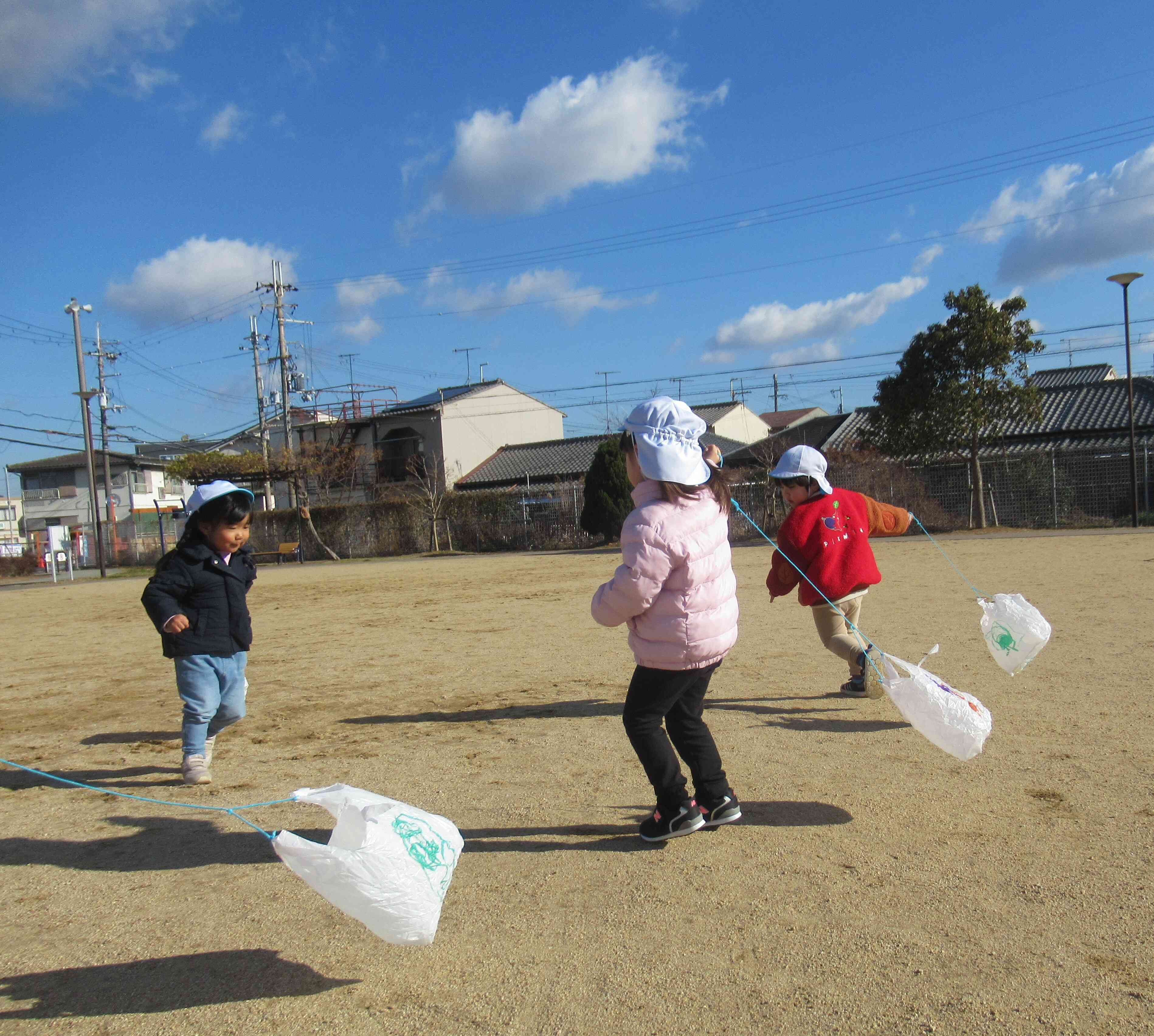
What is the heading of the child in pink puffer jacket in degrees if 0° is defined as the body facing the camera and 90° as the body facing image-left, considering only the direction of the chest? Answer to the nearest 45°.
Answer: approximately 135°

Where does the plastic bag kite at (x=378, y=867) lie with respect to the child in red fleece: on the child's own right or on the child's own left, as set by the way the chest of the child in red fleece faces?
on the child's own left

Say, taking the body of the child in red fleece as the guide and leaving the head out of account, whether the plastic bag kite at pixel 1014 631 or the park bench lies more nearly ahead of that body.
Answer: the park bench

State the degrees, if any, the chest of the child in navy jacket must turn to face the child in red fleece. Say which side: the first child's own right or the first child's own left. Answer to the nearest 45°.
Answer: approximately 45° to the first child's own left

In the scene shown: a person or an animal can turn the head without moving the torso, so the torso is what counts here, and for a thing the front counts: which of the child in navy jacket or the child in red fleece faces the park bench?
the child in red fleece

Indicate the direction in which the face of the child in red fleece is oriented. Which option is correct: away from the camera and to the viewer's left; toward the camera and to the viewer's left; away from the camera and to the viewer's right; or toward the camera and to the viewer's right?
toward the camera and to the viewer's left

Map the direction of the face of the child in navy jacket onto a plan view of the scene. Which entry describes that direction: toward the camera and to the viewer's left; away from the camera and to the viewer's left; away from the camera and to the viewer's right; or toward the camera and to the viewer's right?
toward the camera and to the viewer's right

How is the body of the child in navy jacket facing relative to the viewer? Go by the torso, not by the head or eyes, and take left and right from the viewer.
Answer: facing the viewer and to the right of the viewer

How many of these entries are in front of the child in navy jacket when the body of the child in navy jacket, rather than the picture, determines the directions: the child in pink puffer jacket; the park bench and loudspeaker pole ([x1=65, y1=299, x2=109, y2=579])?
1

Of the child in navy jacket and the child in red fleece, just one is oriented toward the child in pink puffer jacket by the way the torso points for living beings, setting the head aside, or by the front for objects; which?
the child in navy jacket

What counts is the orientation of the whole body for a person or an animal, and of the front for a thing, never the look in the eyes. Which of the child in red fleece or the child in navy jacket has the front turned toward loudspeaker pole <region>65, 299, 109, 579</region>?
the child in red fleece

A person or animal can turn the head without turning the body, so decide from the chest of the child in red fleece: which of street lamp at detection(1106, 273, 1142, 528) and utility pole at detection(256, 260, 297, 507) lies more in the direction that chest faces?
the utility pole
